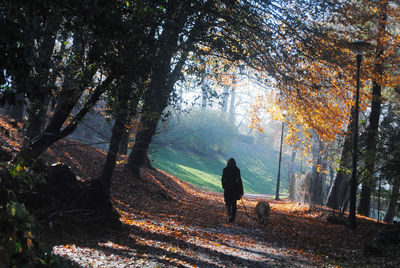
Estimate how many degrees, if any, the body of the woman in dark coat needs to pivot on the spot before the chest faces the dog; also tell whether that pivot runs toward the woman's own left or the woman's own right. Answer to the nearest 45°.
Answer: approximately 45° to the woman's own right

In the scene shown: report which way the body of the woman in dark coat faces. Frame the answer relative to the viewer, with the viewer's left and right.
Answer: facing away from the viewer

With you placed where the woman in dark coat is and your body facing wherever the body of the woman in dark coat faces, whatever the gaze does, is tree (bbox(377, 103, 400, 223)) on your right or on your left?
on your right
